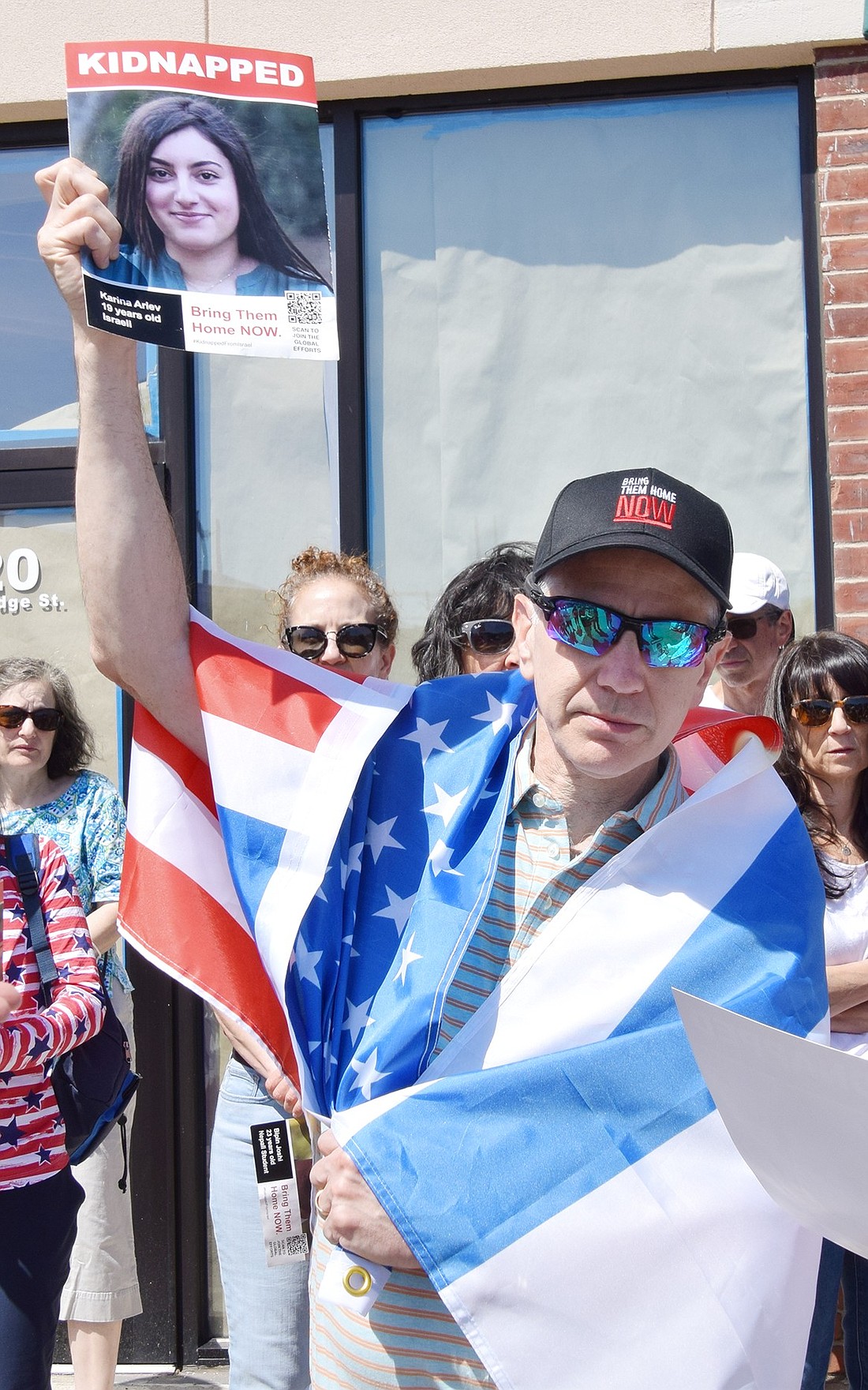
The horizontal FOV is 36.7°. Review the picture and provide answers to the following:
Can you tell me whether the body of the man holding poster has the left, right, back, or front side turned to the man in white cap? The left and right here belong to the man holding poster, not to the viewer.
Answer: back

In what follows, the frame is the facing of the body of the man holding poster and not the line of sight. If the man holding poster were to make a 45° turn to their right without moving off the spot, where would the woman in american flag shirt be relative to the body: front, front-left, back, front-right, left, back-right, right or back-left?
right

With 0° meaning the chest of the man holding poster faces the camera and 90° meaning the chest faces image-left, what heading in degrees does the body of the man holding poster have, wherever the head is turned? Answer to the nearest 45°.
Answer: approximately 0°

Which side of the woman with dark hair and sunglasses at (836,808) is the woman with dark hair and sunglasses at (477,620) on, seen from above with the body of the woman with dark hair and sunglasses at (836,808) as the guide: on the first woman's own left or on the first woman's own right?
on the first woman's own right

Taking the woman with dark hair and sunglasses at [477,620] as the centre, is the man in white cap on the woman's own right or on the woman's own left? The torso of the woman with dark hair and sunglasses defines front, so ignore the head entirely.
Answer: on the woman's own left

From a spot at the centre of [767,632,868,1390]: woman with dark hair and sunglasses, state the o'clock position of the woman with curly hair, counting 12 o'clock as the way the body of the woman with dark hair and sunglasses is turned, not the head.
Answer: The woman with curly hair is roughly at 2 o'clock from the woman with dark hair and sunglasses.

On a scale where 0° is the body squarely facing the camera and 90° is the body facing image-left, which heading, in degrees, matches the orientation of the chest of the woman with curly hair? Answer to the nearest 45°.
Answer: approximately 0°

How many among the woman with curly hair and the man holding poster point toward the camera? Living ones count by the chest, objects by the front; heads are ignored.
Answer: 2
